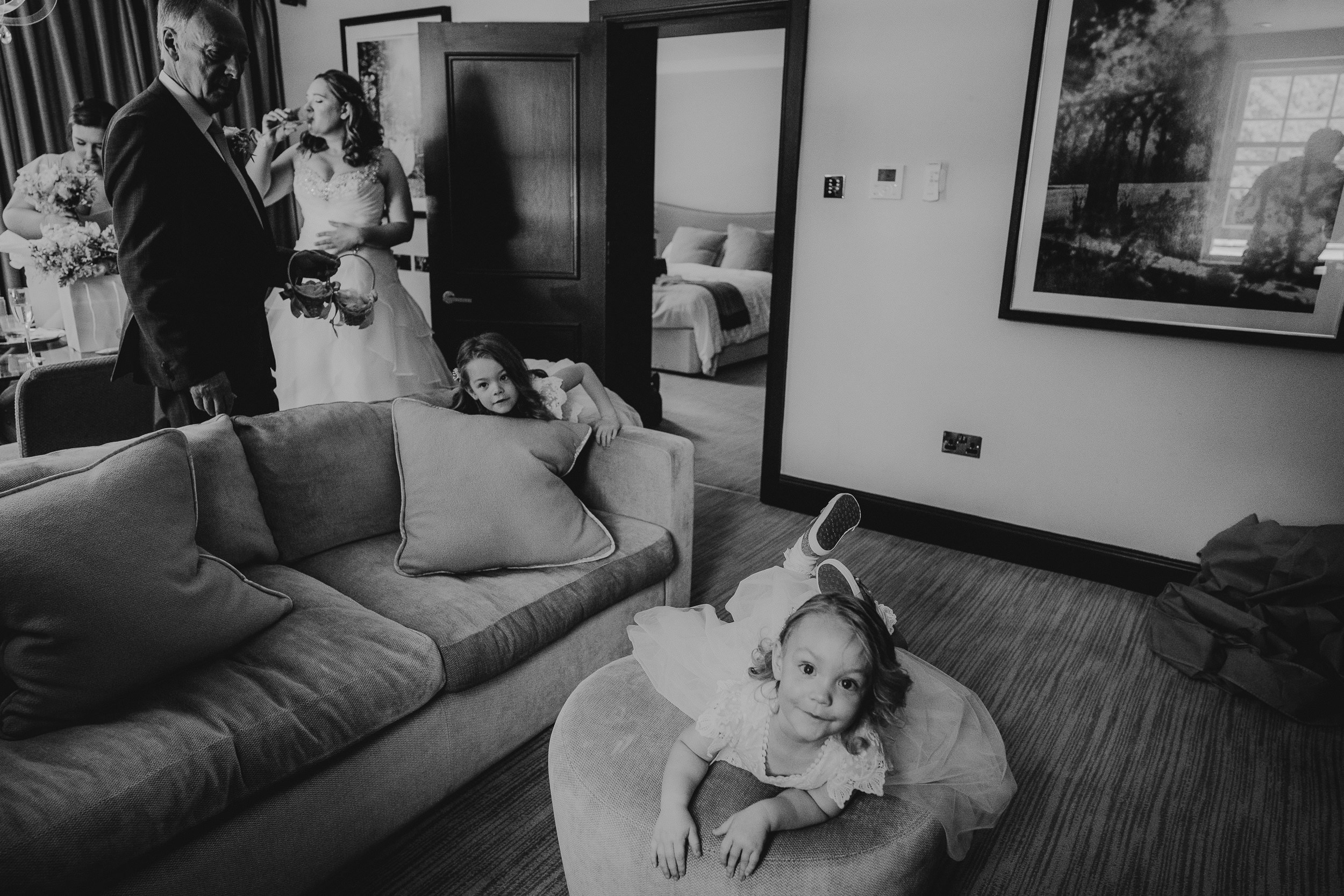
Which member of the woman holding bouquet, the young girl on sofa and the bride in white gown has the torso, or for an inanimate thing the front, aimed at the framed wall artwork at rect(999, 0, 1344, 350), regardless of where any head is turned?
the woman holding bouquet

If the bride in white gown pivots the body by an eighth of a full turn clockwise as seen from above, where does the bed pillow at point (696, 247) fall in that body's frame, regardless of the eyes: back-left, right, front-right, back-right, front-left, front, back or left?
back-right

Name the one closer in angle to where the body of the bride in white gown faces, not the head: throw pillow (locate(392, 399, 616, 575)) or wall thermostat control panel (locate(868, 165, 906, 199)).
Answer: the throw pillow

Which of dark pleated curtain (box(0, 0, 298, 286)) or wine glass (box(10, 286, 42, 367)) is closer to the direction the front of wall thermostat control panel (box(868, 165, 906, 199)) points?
the wine glass

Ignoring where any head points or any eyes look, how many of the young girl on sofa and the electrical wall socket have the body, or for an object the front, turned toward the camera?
2

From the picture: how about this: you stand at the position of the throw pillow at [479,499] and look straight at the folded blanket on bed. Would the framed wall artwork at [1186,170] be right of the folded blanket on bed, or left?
right

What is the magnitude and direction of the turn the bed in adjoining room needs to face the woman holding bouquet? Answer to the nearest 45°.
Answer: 0° — it already faces them

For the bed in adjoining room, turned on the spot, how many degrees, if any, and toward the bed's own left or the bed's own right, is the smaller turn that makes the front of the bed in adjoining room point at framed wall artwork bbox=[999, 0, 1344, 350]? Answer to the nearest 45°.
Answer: approximately 45° to the bed's own left
